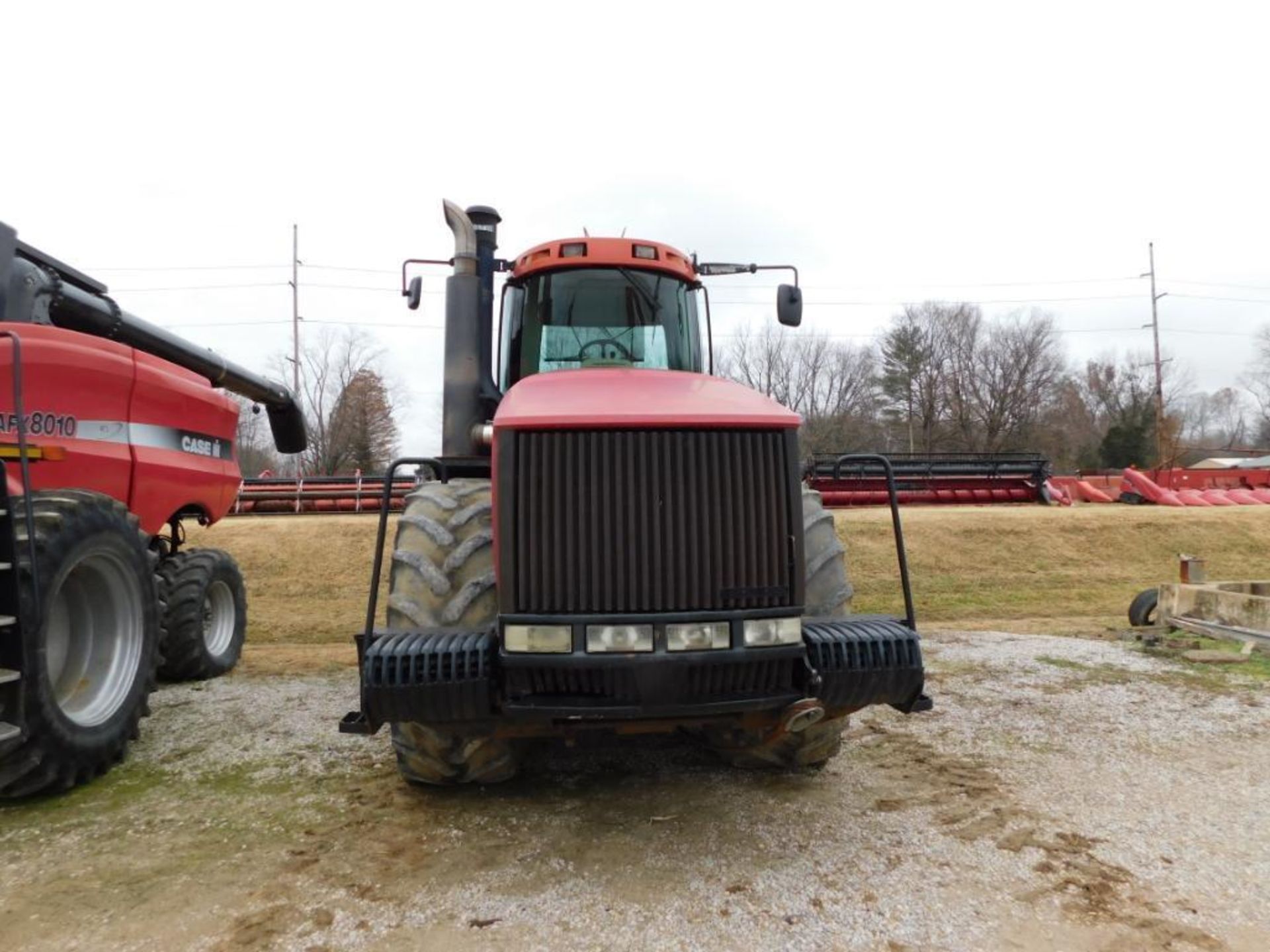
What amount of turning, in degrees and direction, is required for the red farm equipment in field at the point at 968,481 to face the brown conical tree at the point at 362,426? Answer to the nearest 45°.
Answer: approximately 135° to its right

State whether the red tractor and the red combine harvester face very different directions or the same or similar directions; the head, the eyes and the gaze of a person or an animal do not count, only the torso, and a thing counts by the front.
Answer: same or similar directions

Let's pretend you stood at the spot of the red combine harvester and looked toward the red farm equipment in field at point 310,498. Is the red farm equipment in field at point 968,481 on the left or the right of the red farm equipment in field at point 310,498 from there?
right

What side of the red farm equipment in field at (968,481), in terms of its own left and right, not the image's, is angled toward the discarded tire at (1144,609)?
front

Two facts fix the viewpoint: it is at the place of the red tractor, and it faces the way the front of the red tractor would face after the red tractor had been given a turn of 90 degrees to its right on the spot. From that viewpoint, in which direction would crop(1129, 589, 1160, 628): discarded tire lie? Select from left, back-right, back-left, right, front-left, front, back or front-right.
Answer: back-right

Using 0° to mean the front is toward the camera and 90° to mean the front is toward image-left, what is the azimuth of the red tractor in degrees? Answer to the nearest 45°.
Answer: approximately 0°

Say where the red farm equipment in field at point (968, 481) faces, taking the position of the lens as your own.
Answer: facing the viewer

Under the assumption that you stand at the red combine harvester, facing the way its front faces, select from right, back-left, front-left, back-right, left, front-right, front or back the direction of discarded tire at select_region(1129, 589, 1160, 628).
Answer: back-left

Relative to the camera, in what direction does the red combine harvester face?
facing the viewer and to the left of the viewer

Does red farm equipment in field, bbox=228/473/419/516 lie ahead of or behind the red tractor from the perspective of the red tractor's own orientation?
behind

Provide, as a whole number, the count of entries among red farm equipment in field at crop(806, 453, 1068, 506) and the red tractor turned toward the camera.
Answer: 2
